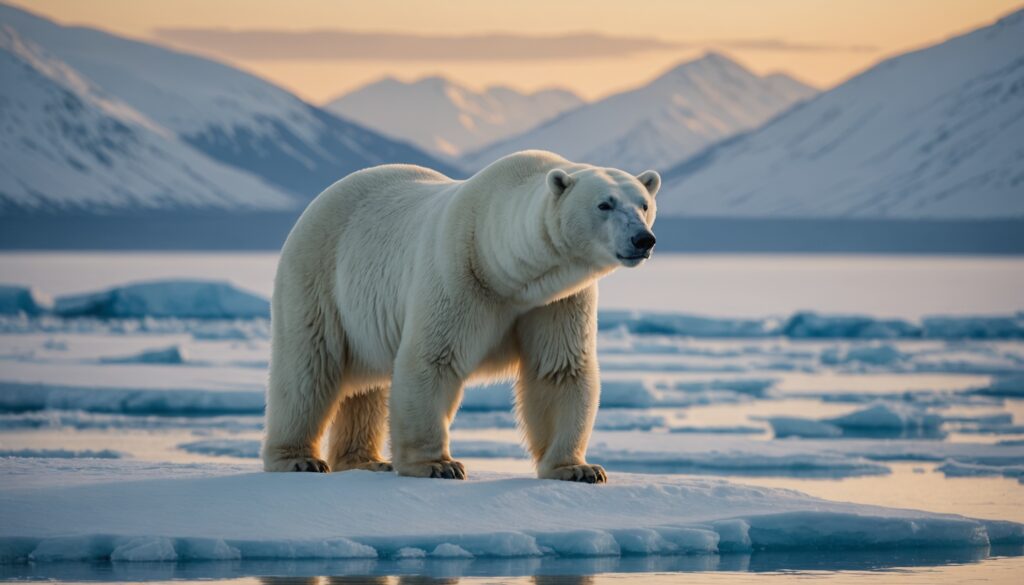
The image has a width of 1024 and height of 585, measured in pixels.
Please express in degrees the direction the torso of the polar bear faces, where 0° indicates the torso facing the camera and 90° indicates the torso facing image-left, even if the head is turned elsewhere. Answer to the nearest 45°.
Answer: approximately 315°

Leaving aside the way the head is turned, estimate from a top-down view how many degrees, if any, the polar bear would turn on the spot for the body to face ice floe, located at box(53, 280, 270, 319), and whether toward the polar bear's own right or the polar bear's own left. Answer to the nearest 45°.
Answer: approximately 135° to the polar bear's own left
